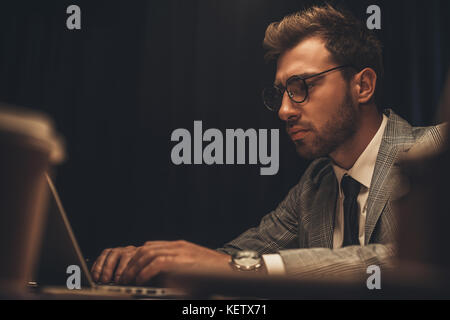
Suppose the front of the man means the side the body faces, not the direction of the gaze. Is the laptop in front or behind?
in front

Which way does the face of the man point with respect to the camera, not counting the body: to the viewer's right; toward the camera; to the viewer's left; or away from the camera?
to the viewer's left

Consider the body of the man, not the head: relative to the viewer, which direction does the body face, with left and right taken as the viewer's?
facing the viewer and to the left of the viewer
